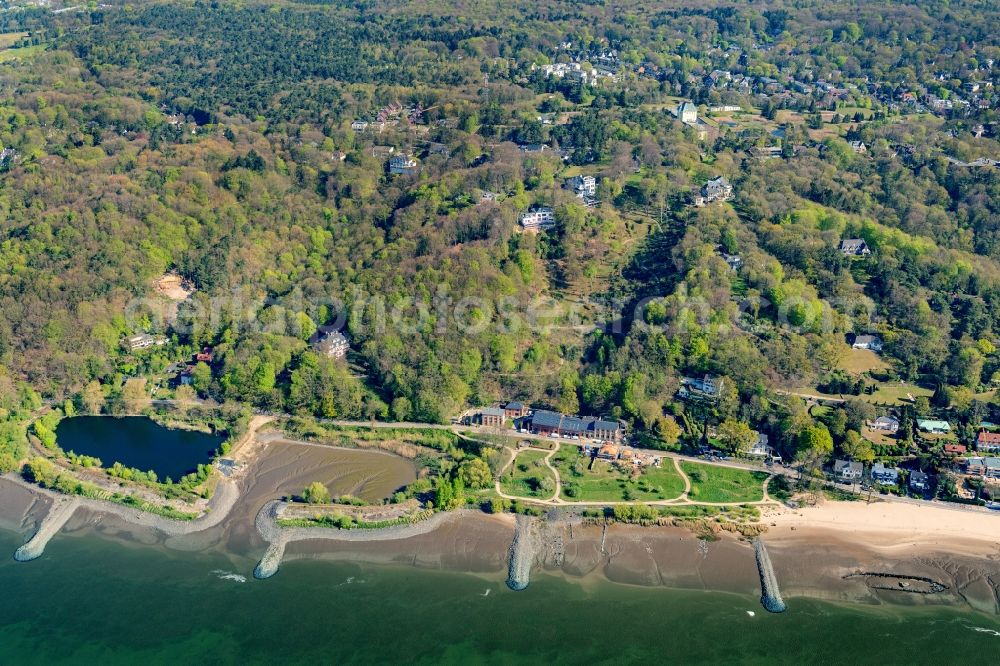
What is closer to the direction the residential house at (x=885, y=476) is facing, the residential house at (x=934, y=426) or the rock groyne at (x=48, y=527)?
the rock groyne

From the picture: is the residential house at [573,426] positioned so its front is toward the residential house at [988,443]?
no

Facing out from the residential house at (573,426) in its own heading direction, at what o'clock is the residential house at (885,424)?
the residential house at (885,424) is roughly at 9 o'clock from the residential house at (573,426).

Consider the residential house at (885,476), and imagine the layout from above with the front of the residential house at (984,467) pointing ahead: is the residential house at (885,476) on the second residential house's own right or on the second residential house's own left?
on the second residential house's own right

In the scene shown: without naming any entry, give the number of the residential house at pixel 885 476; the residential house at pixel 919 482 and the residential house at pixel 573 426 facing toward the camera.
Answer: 3

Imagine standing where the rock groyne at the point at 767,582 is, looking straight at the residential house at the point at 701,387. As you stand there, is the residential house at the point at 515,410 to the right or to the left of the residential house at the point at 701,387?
left

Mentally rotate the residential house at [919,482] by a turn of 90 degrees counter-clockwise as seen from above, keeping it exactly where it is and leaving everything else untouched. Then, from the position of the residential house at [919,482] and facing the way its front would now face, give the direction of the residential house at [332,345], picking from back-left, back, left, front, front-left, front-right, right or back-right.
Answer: back

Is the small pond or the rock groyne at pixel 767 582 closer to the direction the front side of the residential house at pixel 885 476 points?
the rock groyne

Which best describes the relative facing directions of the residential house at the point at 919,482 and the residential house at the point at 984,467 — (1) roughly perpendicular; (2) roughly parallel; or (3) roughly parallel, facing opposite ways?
roughly parallel

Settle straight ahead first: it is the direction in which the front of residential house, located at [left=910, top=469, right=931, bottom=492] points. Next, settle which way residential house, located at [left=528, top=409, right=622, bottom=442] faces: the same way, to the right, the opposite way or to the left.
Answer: the same way

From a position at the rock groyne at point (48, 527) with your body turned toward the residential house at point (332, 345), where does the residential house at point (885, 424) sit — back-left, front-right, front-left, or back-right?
front-right

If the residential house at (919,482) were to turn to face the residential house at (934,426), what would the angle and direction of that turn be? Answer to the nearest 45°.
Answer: approximately 180°

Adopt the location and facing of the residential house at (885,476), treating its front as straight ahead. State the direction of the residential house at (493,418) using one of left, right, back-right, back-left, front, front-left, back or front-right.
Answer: right

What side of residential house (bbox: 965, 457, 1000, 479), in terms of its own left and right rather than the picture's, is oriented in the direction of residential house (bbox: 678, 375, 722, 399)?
right

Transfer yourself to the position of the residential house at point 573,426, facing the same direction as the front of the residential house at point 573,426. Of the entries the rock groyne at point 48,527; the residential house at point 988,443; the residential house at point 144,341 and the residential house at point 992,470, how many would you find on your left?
2

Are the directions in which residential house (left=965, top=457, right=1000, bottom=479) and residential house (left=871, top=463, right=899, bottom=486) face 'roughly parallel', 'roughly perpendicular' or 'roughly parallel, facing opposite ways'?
roughly parallel

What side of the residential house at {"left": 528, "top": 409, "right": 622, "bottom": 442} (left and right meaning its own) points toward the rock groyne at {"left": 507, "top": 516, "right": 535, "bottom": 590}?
front

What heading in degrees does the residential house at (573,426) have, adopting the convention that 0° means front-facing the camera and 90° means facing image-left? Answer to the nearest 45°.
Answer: approximately 0°

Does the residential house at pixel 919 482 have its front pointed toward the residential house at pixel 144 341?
no

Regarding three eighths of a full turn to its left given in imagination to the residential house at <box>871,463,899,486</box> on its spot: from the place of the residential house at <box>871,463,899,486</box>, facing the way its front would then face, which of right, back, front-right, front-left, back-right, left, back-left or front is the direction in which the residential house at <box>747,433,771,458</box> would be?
back-left

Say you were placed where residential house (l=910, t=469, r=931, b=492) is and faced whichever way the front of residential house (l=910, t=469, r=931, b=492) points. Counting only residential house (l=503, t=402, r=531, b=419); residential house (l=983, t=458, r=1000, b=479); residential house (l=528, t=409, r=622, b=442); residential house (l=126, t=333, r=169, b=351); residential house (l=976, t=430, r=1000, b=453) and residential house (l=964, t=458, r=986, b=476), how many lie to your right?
3

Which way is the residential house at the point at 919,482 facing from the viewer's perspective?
toward the camera
